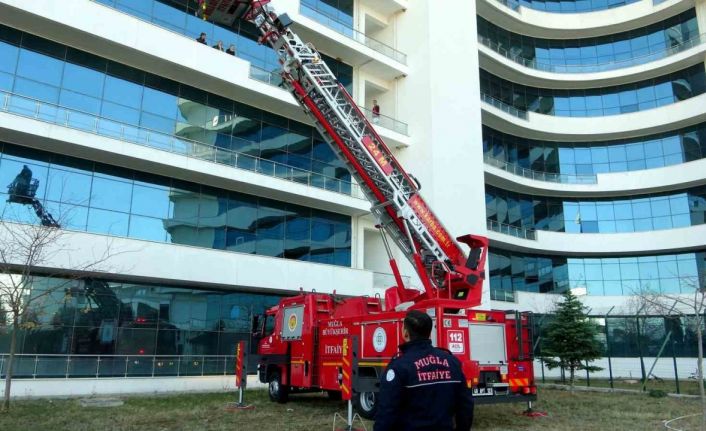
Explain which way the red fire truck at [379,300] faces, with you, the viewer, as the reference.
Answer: facing away from the viewer and to the left of the viewer

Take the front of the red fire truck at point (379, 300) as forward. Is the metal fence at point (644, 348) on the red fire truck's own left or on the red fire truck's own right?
on the red fire truck's own right

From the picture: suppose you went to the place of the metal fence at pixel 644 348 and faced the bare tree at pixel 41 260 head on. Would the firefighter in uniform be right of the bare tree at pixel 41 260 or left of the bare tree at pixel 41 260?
left

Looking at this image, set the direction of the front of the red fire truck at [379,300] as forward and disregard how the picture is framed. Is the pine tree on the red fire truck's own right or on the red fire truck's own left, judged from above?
on the red fire truck's own right

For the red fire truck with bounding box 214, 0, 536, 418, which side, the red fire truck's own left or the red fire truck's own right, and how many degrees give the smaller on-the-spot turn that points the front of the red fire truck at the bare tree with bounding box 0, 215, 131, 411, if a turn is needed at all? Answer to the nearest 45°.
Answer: approximately 45° to the red fire truck's own left

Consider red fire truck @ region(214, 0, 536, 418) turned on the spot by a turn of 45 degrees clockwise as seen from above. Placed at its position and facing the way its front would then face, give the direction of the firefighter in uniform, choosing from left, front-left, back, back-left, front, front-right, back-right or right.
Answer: back

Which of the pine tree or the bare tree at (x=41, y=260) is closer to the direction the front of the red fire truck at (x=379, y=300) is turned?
the bare tree
